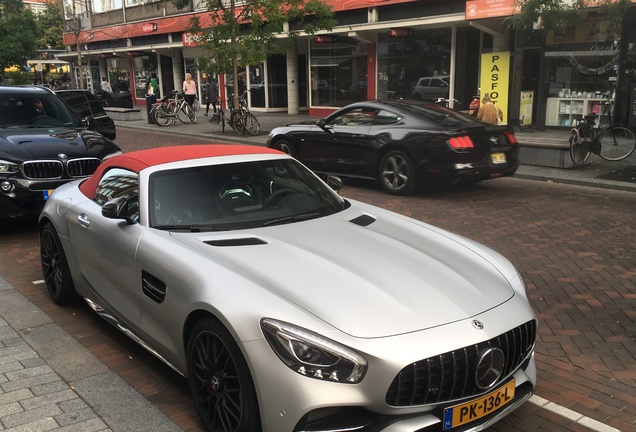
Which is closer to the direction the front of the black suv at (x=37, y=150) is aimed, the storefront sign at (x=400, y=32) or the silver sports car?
the silver sports car

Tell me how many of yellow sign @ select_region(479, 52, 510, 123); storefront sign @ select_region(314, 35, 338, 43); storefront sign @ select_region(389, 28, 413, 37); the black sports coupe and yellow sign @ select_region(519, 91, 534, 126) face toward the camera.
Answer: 4

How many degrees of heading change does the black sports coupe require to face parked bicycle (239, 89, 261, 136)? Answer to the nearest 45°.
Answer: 0° — it already faces it

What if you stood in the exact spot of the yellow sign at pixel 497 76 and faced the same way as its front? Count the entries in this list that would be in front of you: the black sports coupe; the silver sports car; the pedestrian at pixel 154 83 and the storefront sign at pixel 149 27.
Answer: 2

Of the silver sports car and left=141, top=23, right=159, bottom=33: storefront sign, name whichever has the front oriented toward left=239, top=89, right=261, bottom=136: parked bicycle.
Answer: the storefront sign

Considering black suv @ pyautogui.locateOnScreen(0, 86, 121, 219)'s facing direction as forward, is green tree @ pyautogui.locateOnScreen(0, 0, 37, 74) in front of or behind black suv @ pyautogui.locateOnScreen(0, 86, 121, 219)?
behind

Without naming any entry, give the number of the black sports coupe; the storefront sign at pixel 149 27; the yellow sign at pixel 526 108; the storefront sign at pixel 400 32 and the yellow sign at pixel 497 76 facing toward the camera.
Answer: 4

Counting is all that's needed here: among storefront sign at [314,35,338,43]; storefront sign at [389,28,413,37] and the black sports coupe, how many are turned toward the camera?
2

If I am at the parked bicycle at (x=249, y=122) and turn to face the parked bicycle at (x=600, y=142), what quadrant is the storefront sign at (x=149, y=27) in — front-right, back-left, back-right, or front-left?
back-left

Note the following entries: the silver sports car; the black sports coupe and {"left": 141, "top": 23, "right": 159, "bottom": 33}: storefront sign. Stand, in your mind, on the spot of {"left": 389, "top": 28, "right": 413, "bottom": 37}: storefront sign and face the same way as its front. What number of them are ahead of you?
2

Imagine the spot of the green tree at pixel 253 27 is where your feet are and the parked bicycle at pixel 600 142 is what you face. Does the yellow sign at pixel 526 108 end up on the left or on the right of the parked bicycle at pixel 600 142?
left

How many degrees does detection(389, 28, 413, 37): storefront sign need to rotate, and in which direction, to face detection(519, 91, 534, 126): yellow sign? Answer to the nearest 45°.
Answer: approximately 45° to its left

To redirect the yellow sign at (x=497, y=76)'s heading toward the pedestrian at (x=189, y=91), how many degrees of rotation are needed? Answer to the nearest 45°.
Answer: approximately 90° to its right

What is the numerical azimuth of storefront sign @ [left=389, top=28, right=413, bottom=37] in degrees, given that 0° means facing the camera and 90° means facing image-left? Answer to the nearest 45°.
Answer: approximately 0°

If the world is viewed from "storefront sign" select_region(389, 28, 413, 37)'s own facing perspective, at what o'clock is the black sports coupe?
The black sports coupe is roughly at 12 o'clock from the storefront sign.

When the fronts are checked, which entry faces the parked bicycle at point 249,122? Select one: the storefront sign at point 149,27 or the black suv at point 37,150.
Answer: the storefront sign
